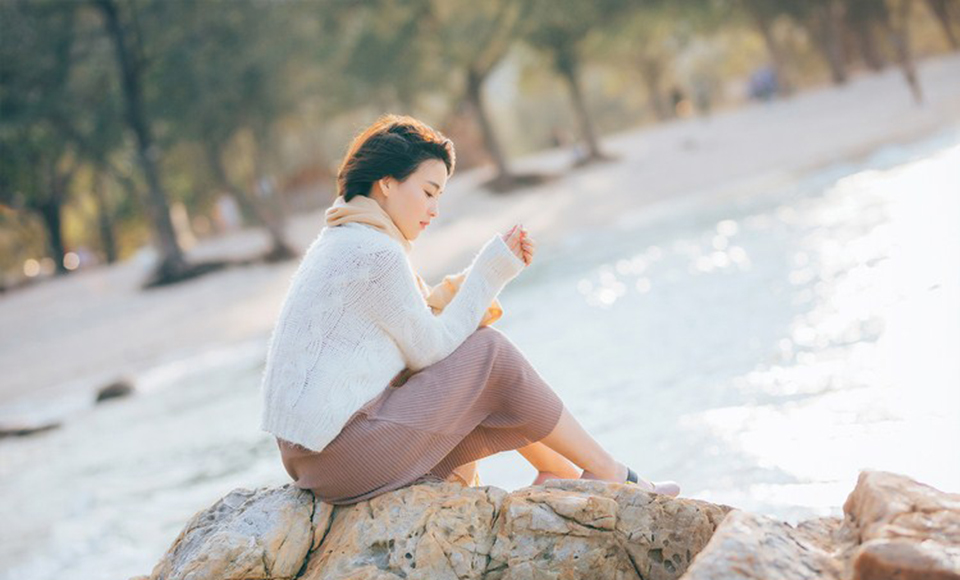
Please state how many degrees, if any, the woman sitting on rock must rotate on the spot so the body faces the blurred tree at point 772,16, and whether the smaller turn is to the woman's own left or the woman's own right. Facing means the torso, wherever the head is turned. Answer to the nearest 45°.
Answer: approximately 90° to the woman's own left

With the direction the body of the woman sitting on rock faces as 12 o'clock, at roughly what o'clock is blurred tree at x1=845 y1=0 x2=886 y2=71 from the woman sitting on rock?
The blurred tree is roughly at 10 o'clock from the woman sitting on rock.

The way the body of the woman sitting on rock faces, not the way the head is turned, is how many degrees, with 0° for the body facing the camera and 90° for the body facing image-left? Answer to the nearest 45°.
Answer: approximately 270°

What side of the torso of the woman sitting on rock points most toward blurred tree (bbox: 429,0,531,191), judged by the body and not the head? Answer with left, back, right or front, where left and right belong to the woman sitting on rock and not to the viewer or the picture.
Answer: left

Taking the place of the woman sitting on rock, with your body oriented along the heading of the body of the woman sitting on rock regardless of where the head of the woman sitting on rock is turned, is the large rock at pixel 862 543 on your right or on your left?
on your right

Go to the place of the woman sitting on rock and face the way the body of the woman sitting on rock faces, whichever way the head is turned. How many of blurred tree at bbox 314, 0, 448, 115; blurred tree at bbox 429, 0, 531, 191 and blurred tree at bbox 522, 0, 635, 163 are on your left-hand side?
3

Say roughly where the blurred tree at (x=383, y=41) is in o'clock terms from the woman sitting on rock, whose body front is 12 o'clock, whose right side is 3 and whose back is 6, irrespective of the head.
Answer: The blurred tree is roughly at 9 o'clock from the woman sitting on rock.

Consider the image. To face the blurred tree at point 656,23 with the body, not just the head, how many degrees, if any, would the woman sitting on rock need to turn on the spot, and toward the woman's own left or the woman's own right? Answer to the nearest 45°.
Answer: approximately 90° to the woman's own left

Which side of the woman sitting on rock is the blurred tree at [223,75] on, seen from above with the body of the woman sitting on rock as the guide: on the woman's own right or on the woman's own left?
on the woman's own left

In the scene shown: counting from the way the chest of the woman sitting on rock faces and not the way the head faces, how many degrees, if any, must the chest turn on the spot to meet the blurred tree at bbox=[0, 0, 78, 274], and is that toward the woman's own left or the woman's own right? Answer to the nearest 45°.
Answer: approximately 90° to the woman's own left

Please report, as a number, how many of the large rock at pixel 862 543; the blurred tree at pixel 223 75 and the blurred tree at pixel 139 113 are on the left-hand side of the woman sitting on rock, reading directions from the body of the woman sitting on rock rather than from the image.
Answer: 2

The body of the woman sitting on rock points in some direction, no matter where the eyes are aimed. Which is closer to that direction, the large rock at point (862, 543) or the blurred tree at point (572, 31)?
the large rock

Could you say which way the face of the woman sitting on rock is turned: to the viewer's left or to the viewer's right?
to the viewer's right

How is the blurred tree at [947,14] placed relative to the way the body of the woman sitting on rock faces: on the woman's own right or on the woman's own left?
on the woman's own left

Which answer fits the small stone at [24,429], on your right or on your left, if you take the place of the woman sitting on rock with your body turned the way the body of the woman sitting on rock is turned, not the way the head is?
on your left

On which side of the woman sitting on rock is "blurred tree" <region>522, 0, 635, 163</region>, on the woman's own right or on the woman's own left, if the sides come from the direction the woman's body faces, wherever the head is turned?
on the woman's own left
